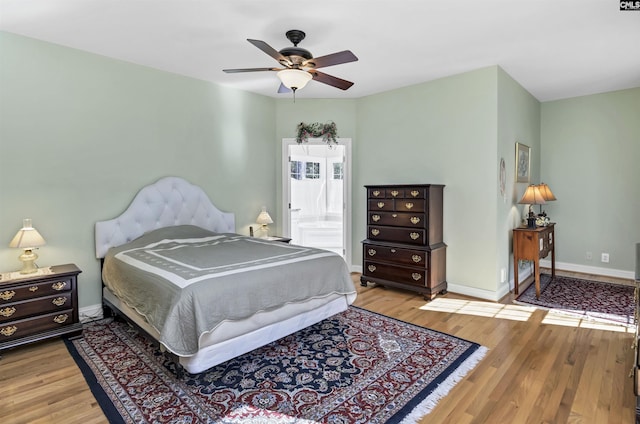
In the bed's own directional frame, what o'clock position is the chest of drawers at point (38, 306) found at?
The chest of drawers is roughly at 5 o'clock from the bed.

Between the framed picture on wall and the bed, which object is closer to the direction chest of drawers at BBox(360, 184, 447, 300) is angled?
the bed

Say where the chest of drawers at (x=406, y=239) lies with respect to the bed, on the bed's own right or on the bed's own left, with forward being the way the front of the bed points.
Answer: on the bed's own left

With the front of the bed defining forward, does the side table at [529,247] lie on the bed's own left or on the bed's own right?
on the bed's own left

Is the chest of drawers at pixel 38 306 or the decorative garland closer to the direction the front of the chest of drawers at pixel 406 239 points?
the chest of drawers

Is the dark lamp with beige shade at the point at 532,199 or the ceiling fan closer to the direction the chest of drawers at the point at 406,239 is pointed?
the ceiling fan

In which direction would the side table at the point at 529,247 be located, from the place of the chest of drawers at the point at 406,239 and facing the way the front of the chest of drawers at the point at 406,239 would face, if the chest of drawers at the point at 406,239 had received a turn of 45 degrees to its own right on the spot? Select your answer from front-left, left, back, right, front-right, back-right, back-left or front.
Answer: back

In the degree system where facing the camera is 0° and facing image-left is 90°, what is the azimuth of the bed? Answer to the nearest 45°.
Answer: approximately 315°

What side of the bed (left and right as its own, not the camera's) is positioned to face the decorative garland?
left

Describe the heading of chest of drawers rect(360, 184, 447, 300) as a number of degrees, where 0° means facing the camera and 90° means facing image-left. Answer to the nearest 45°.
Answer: approximately 45°

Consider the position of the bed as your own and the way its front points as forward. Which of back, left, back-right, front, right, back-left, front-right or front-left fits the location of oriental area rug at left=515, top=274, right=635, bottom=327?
front-left
